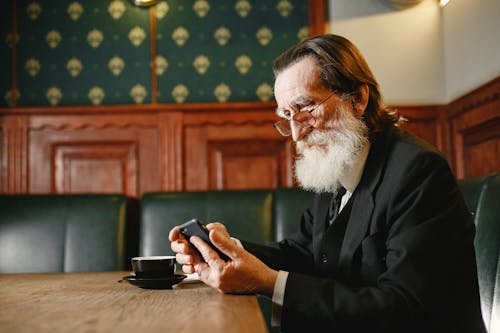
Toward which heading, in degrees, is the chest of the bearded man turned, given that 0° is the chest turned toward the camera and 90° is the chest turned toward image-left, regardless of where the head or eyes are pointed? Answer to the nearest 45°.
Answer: approximately 45°

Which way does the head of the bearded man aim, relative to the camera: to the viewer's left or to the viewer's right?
to the viewer's left

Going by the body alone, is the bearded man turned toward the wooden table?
yes

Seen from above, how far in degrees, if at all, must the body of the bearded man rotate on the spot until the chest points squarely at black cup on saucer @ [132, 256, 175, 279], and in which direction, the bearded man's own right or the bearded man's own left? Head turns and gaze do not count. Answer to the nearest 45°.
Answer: approximately 45° to the bearded man's own right
